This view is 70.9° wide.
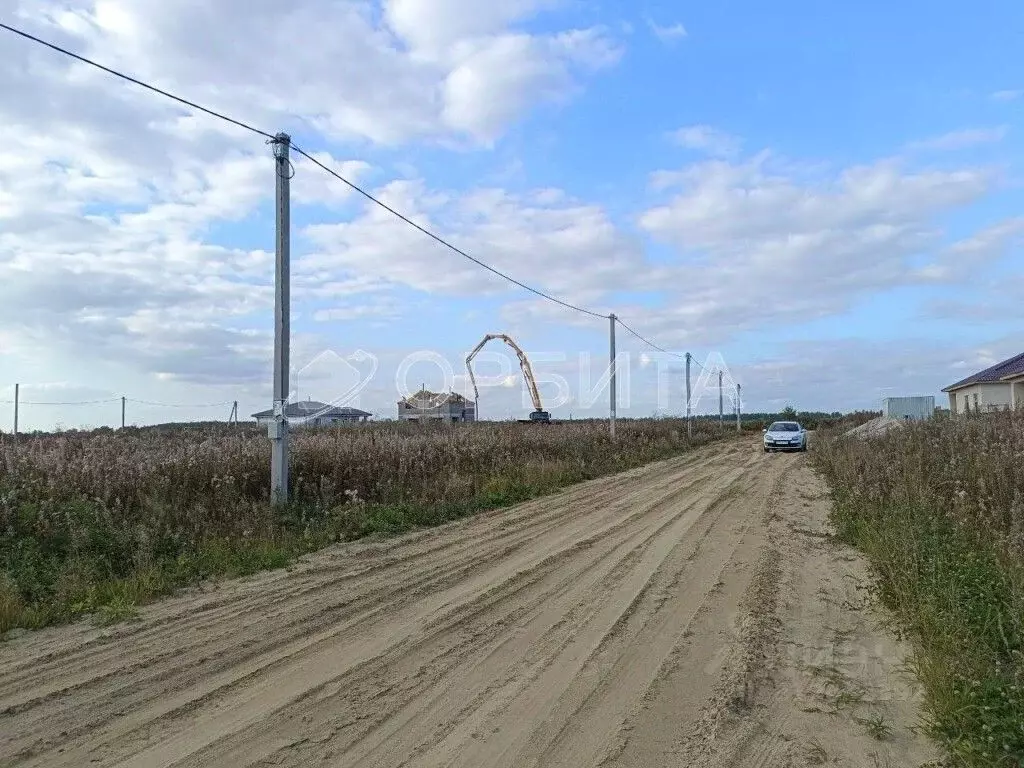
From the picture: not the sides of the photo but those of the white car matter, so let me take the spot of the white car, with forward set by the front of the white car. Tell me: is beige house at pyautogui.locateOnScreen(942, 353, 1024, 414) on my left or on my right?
on my left

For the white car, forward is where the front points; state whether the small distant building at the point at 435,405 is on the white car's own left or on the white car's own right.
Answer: on the white car's own right

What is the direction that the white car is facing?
toward the camera

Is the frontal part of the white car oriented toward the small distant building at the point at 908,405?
no

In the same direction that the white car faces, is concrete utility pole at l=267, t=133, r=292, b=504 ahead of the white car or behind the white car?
ahead

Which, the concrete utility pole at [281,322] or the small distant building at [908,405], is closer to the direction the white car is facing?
the concrete utility pole

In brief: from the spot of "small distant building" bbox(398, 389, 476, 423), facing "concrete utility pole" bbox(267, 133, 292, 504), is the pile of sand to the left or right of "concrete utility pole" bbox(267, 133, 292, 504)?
left
